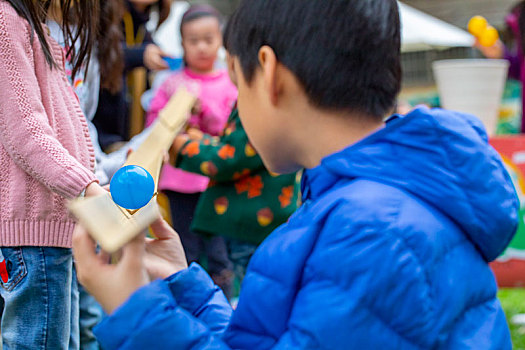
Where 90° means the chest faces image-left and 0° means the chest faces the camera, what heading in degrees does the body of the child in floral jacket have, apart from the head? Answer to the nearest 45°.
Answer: approximately 90°

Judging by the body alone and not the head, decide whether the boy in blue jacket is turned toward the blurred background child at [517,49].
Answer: no

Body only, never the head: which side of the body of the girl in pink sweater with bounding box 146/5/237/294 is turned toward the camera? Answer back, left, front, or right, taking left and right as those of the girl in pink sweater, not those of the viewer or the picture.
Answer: front

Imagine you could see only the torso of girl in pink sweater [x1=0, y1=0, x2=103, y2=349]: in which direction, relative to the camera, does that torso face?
to the viewer's right

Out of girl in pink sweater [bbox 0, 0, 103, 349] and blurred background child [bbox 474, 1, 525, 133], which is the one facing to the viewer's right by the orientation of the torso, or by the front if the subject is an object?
the girl in pink sweater

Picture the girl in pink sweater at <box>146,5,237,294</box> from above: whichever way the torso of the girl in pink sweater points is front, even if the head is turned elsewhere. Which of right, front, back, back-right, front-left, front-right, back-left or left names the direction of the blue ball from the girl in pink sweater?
front

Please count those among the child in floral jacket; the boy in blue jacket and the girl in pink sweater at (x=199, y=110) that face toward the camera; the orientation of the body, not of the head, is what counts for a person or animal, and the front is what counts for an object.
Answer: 1

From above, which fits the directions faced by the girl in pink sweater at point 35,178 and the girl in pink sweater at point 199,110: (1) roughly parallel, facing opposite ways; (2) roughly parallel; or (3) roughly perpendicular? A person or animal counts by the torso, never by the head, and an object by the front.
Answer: roughly perpendicular

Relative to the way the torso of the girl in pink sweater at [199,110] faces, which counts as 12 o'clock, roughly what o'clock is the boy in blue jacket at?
The boy in blue jacket is roughly at 12 o'clock from the girl in pink sweater.

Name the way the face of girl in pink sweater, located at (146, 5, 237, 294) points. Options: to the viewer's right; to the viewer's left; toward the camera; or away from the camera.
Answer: toward the camera

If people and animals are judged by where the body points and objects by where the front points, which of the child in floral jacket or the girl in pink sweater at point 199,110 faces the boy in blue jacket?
the girl in pink sweater

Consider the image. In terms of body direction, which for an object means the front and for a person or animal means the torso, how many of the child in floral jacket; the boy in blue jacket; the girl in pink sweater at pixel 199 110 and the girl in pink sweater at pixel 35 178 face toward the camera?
1

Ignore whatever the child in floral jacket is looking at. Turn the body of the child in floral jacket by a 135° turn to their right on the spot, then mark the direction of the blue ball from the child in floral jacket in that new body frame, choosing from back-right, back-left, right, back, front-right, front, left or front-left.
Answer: back-right
